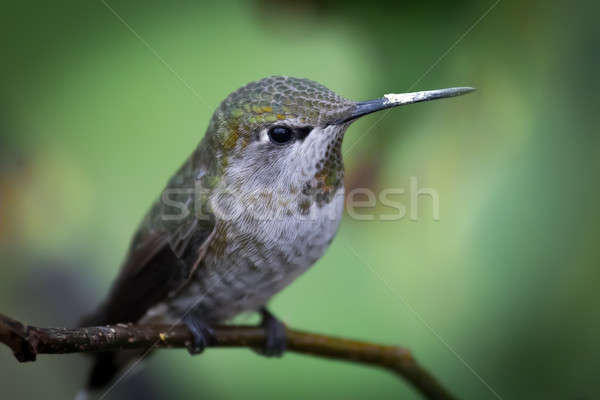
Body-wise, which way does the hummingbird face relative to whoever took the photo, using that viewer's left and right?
facing the viewer and to the right of the viewer
